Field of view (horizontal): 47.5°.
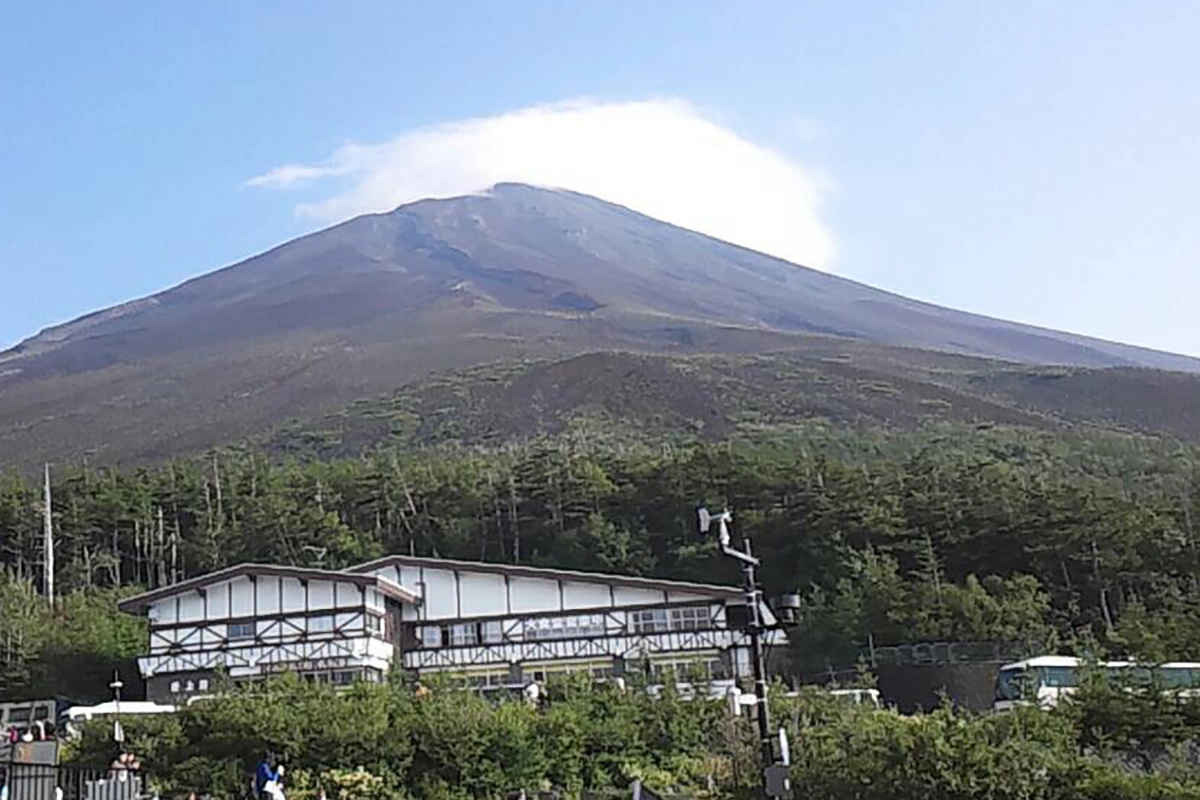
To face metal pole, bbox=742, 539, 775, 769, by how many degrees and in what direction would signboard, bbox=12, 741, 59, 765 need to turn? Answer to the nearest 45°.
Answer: approximately 45° to its left

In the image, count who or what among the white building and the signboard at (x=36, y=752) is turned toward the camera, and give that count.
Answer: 2

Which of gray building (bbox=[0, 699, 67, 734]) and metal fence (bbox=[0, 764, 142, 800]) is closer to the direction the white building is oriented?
the metal fence

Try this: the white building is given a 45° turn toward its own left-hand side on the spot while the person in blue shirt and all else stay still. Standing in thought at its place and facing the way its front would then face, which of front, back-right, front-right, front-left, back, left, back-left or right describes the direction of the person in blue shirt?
front-right

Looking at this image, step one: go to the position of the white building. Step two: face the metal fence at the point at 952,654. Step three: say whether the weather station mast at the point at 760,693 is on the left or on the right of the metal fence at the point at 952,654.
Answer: right

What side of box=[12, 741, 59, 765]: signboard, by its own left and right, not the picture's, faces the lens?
front

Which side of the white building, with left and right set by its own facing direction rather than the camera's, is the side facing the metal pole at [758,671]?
front

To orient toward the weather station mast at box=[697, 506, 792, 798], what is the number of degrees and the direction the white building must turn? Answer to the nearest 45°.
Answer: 0° — it already faces it

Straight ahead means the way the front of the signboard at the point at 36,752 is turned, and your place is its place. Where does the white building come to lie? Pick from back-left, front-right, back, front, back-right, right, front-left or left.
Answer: back-left

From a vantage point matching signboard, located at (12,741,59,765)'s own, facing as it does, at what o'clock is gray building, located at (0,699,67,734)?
The gray building is roughly at 6 o'clock from the signboard.

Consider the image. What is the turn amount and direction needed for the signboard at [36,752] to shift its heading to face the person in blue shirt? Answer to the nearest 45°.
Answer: approximately 45° to its left
